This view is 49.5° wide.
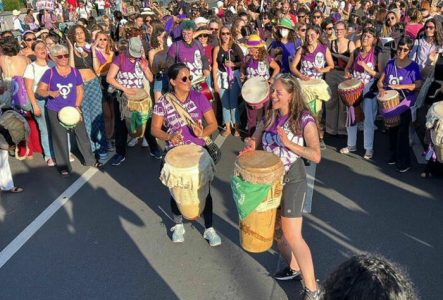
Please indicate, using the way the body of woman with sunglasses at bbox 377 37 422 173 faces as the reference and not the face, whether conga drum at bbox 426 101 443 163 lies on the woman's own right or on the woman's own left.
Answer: on the woman's own left

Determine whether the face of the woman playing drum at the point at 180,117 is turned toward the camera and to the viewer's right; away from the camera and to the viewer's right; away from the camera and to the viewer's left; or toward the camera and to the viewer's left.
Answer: toward the camera and to the viewer's right

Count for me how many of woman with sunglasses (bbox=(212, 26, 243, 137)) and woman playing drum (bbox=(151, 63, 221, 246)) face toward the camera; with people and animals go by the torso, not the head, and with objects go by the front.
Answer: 2

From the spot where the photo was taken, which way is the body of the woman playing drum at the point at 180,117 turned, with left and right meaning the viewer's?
facing the viewer

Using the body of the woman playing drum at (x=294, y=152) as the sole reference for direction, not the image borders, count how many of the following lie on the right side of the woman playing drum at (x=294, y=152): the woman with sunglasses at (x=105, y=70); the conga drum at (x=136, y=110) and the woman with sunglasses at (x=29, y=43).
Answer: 3

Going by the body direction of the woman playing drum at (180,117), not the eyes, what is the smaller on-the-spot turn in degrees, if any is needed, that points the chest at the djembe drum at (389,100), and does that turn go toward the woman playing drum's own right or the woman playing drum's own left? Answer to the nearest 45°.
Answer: approximately 135° to the woman playing drum's own left

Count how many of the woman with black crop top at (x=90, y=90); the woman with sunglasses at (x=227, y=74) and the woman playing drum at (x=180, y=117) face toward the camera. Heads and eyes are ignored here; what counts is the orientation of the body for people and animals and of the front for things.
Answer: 3

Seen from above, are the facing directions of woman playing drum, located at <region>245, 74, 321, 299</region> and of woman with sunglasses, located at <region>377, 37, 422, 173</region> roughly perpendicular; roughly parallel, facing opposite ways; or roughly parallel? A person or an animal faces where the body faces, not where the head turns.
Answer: roughly parallel

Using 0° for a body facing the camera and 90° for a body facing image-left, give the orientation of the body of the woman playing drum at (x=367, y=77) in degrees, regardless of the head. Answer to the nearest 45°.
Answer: approximately 45°

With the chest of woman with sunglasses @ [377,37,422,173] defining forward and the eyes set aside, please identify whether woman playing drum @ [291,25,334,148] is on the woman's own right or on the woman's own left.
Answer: on the woman's own right

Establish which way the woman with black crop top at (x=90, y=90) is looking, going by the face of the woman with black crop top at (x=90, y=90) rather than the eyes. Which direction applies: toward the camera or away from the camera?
toward the camera

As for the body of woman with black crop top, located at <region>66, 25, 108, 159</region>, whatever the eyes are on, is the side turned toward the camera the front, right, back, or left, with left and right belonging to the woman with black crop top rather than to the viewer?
front

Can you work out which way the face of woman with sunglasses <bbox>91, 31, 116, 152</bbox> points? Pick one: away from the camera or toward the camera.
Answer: toward the camera

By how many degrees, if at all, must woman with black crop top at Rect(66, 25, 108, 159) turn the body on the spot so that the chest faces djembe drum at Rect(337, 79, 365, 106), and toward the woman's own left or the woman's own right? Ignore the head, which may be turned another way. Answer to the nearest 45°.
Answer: approximately 45° to the woman's own left
